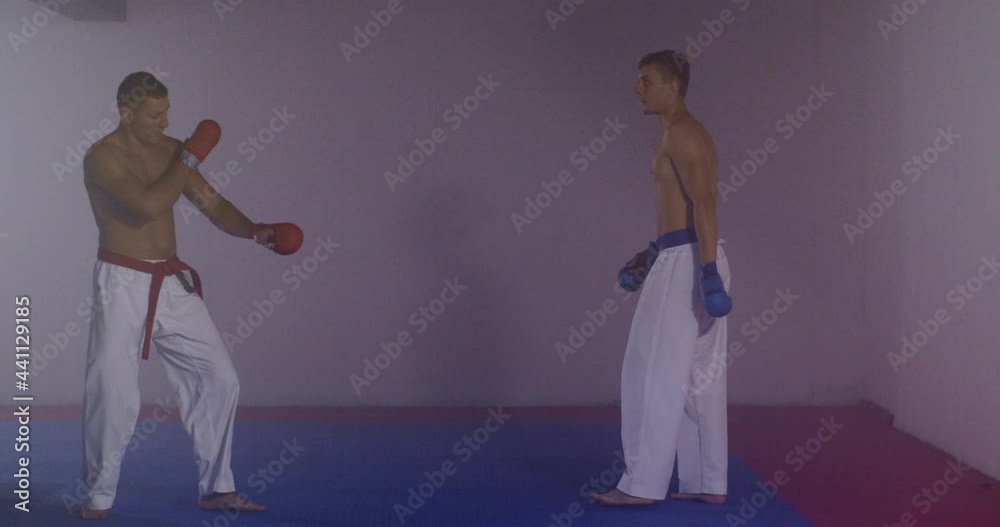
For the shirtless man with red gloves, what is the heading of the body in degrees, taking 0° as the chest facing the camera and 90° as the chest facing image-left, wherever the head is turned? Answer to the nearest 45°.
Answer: approximately 315°
